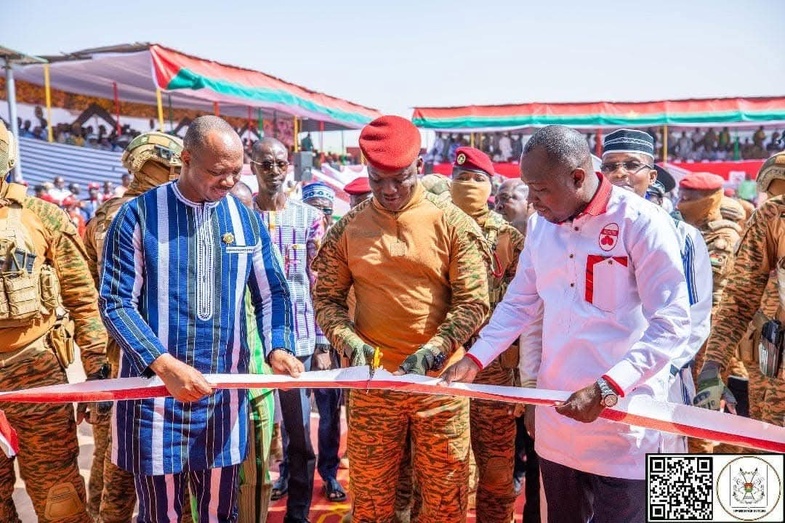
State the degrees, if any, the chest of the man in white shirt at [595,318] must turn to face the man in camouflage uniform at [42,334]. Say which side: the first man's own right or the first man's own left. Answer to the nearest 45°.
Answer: approximately 45° to the first man's own right

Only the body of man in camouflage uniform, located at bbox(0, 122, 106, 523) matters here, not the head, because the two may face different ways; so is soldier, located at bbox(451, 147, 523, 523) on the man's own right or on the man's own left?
on the man's own left

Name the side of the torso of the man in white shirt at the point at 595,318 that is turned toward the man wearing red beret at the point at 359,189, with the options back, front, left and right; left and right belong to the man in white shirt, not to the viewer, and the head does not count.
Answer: right

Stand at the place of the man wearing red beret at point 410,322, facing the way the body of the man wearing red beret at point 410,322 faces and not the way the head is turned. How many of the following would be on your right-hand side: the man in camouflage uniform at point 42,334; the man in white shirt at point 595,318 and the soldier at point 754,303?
1

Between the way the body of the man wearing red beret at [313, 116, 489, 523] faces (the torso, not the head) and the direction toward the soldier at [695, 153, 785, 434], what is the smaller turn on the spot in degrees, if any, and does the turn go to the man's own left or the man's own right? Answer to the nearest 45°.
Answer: approximately 90° to the man's own left

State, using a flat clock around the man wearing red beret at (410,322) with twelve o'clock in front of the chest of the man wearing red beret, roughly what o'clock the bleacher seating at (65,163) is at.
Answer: The bleacher seating is roughly at 5 o'clock from the man wearing red beret.

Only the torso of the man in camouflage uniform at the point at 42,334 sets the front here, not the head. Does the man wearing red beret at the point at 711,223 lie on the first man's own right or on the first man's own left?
on the first man's own left

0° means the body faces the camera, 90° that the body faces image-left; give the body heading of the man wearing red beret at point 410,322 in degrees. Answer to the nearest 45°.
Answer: approximately 0°
